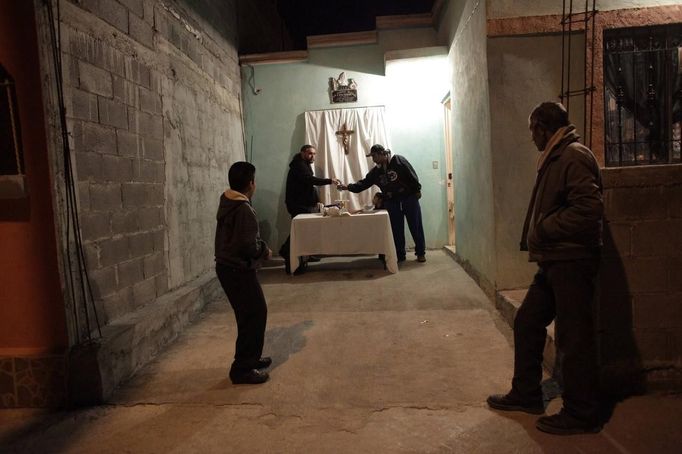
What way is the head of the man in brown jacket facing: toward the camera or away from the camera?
away from the camera

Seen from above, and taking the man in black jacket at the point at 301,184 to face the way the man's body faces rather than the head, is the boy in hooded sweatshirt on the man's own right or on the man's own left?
on the man's own right

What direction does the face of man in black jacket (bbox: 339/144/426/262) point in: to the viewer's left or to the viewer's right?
to the viewer's left

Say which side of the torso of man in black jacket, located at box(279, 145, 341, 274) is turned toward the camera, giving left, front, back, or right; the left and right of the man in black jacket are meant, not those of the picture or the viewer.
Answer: right

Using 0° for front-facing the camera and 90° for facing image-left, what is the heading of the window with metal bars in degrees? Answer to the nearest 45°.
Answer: approximately 0°

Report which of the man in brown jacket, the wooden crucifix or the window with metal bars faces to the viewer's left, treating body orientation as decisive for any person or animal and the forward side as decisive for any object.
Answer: the man in brown jacket

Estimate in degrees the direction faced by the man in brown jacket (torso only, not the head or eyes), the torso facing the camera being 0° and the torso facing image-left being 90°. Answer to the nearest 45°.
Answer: approximately 90°

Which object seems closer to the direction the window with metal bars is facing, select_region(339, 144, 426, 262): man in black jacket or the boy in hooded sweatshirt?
the boy in hooded sweatshirt
